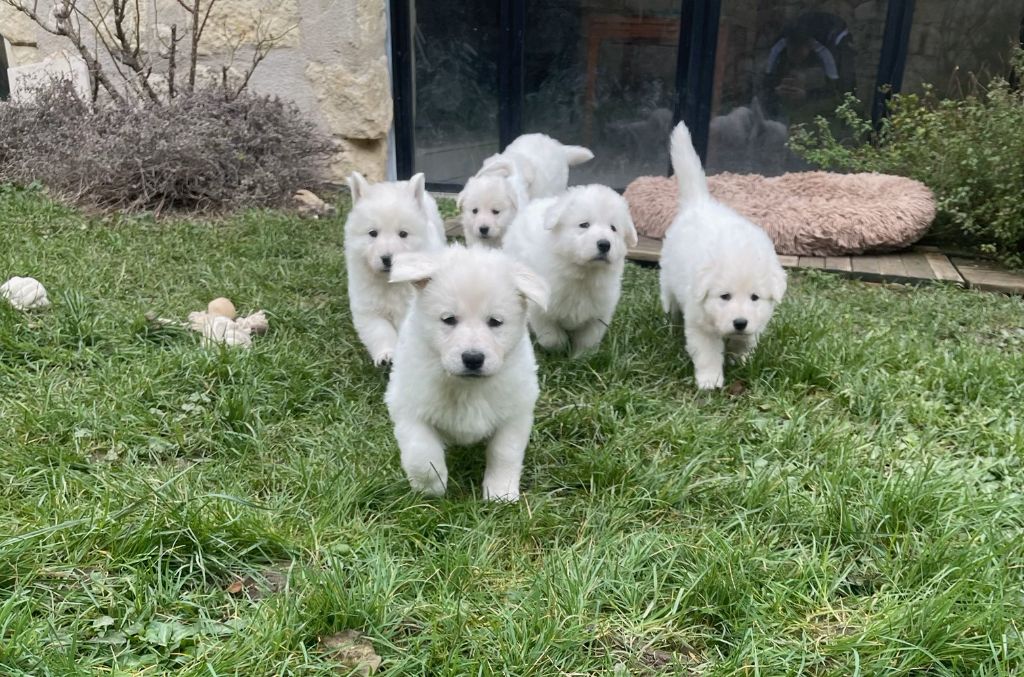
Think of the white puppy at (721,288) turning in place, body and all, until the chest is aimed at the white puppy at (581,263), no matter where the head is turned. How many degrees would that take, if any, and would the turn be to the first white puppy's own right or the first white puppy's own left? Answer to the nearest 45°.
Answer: approximately 135° to the first white puppy's own right

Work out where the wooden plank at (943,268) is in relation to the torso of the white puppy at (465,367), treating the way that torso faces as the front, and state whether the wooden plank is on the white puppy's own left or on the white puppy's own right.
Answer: on the white puppy's own left

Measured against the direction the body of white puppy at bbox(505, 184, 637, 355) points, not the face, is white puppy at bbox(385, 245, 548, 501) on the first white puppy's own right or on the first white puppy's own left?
on the first white puppy's own right

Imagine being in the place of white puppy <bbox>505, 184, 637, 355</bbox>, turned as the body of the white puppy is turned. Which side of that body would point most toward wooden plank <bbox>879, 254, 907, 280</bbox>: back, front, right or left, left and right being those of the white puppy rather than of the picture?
left

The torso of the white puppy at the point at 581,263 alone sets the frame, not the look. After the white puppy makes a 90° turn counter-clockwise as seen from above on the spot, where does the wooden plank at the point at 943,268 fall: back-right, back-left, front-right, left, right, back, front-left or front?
front

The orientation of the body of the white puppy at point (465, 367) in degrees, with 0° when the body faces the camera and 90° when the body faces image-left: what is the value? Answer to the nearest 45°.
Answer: approximately 0°

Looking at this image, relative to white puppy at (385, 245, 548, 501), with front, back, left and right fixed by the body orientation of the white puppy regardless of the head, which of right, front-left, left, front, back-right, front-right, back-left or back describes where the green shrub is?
back-left

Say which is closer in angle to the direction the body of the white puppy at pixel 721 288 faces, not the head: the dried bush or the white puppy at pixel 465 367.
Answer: the white puppy

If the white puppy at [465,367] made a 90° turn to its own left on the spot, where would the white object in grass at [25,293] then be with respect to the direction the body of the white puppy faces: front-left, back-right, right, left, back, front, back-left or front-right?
back-left

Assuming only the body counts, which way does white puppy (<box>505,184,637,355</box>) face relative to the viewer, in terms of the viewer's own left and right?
facing the viewer and to the right of the viewer

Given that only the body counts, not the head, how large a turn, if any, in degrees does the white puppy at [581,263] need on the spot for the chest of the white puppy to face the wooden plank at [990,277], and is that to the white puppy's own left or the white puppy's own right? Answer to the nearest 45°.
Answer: approximately 90° to the white puppy's own left

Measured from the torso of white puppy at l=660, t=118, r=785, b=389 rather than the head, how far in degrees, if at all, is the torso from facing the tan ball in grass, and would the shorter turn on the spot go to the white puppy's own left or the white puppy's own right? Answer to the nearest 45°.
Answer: approximately 135° to the white puppy's own right
